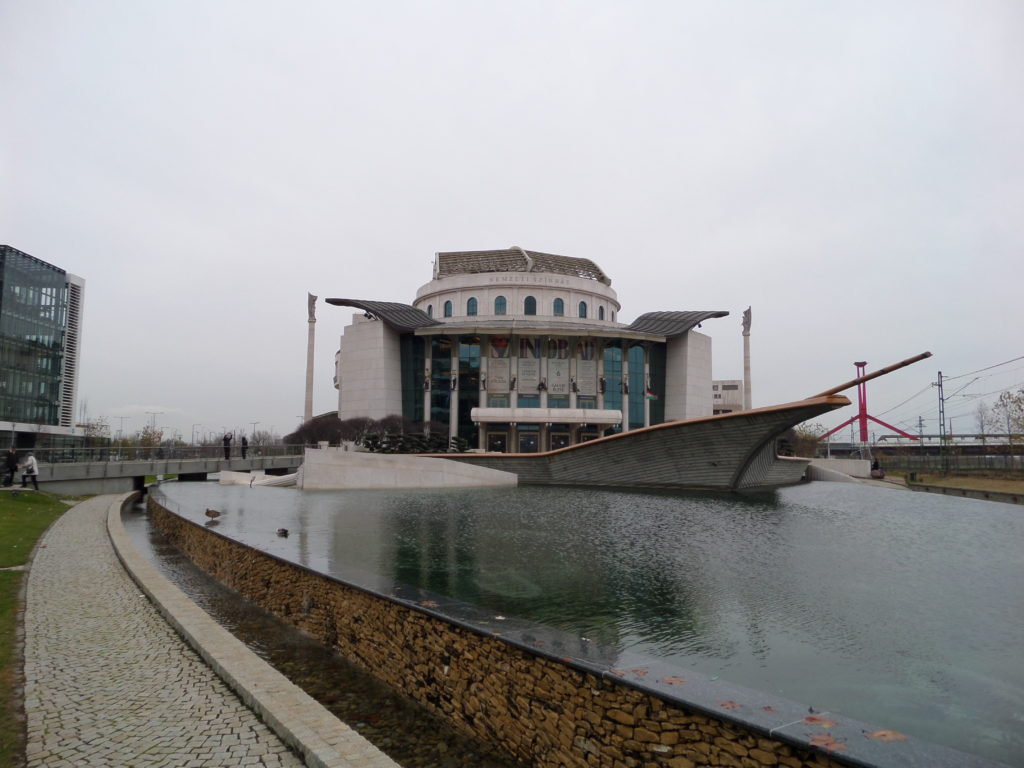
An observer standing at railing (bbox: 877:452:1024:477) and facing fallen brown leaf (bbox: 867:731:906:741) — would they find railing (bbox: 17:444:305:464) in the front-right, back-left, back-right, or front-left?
front-right

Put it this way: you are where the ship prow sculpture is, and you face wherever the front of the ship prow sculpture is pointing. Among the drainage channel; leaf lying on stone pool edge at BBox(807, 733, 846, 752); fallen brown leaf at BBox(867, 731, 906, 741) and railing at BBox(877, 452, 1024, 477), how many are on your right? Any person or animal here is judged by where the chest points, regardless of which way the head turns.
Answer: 3

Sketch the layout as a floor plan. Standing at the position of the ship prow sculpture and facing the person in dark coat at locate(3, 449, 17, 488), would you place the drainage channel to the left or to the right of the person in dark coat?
left

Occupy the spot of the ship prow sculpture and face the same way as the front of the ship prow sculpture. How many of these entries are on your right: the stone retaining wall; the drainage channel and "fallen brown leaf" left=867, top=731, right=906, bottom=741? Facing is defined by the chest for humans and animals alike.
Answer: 3

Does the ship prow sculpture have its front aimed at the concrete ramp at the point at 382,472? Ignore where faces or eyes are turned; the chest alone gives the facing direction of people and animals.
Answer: no

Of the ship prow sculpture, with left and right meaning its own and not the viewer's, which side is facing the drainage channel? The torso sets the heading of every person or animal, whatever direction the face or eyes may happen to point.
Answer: right

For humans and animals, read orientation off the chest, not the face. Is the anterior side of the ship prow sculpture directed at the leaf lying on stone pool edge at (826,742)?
no

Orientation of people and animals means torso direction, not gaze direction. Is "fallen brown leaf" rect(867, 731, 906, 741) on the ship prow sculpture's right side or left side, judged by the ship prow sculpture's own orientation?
on its right

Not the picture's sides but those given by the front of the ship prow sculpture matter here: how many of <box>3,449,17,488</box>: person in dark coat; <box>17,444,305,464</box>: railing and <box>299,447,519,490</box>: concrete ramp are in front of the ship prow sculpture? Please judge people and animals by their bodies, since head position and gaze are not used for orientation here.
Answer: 0

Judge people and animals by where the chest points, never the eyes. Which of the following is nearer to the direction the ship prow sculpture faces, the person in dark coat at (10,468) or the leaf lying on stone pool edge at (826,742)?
the leaf lying on stone pool edge

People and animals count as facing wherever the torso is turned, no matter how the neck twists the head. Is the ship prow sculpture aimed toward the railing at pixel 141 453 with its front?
no

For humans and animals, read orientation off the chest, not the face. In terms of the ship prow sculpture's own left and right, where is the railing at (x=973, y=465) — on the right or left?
on its left

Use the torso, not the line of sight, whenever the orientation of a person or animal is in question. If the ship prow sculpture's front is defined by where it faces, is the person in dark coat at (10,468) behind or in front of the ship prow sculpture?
behind

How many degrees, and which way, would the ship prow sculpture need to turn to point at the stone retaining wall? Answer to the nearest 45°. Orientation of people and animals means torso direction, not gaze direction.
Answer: approximately 90° to its right

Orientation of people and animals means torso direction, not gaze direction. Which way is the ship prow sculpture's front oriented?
to the viewer's right
